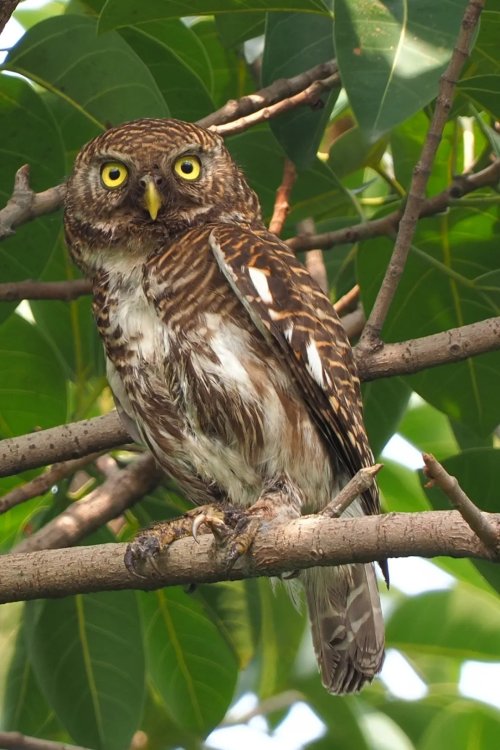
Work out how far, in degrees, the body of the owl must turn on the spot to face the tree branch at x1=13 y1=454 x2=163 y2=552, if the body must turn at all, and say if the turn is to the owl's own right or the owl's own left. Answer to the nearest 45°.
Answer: approximately 90° to the owl's own right

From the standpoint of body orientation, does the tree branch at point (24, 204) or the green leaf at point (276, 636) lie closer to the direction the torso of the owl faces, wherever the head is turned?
the tree branch

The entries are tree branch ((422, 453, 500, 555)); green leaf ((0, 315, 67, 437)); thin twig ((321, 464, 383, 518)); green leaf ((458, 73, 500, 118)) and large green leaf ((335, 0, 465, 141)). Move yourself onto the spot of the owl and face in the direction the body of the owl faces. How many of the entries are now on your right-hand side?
1

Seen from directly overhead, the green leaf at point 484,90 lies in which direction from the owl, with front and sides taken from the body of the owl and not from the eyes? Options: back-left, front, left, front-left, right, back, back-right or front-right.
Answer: back

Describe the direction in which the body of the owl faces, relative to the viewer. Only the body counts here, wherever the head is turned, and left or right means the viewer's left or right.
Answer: facing the viewer and to the left of the viewer

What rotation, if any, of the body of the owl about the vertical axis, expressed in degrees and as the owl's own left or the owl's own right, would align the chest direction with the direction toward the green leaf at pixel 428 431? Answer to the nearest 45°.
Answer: approximately 180°
